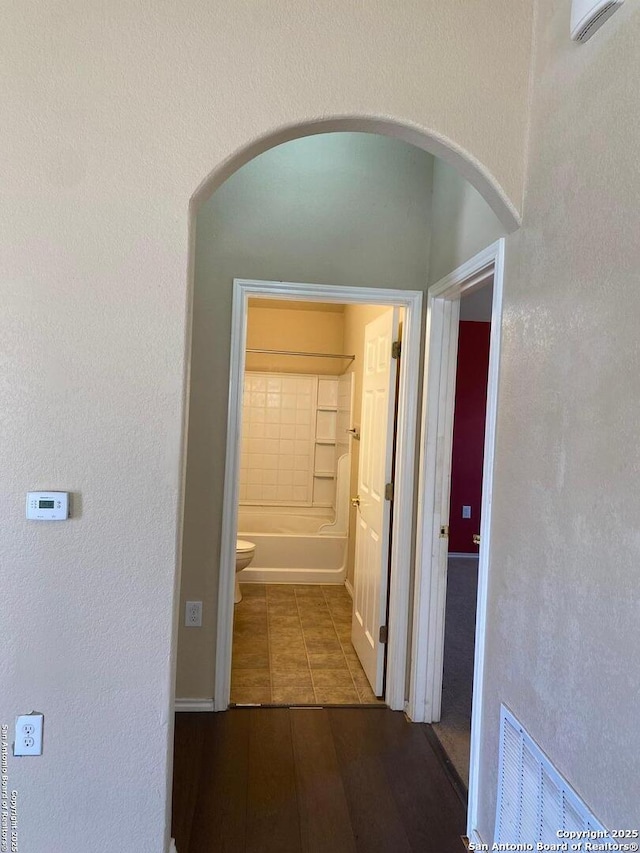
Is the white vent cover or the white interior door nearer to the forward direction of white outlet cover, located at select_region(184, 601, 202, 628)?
the white vent cover

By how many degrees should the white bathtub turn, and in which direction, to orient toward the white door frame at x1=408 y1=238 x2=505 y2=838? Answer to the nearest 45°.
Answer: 0° — it already faces it

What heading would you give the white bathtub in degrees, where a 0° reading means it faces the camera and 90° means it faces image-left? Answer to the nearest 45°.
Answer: approximately 0°

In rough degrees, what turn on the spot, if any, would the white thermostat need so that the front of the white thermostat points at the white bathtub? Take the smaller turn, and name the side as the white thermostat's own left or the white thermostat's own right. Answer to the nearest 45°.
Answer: approximately 135° to the white thermostat's own left

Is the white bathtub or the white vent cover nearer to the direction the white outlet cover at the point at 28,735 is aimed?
the white vent cover
